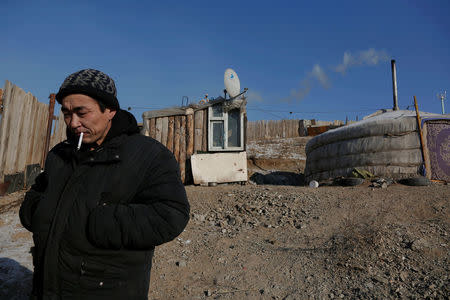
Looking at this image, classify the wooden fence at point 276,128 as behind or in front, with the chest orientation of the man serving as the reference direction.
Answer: behind

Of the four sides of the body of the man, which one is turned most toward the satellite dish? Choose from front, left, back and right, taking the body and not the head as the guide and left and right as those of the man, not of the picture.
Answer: back

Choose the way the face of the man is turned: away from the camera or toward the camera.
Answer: toward the camera

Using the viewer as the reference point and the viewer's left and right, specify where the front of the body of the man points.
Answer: facing the viewer and to the left of the viewer

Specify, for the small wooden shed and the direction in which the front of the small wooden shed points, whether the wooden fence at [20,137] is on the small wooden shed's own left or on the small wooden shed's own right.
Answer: on the small wooden shed's own right

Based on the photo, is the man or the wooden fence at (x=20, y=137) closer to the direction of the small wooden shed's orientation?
the man

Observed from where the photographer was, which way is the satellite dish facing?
facing the viewer and to the right of the viewer

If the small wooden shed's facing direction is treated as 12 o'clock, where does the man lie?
The man is roughly at 12 o'clock from the small wooden shed.

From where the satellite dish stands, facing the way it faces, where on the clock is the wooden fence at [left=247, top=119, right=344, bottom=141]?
The wooden fence is roughly at 8 o'clock from the satellite dish.

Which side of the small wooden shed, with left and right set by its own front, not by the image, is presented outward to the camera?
front
